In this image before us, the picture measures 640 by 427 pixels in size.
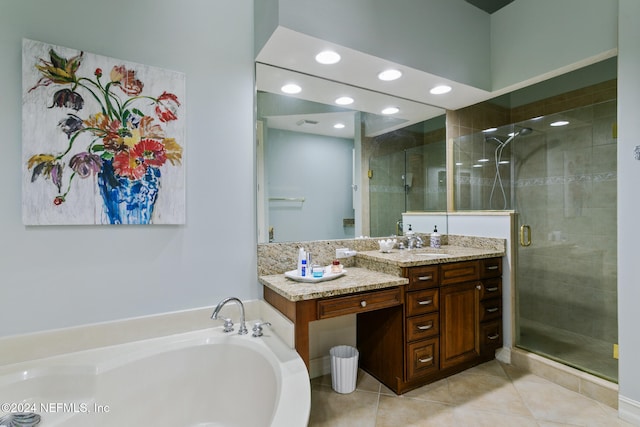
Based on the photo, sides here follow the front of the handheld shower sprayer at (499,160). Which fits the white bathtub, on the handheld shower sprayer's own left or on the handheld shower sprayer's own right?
on the handheld shower sprayer's own right

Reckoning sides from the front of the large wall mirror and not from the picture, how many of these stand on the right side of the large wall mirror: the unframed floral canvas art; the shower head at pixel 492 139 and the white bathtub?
2

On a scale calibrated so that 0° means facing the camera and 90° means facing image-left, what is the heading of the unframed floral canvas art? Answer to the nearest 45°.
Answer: approximately 315°

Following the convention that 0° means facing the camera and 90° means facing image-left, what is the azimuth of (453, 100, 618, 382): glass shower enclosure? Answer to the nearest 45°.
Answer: approximately 45°
